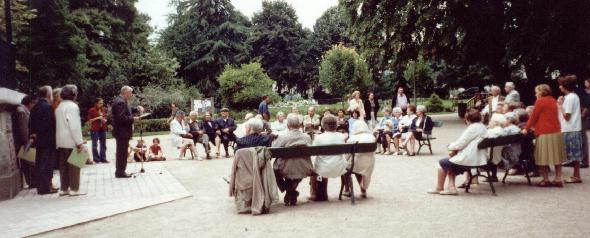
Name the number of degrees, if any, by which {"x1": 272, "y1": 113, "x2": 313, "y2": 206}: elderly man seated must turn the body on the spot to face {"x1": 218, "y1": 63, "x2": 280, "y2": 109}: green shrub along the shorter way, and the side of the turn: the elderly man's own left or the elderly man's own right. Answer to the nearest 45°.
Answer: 0° — they already face it

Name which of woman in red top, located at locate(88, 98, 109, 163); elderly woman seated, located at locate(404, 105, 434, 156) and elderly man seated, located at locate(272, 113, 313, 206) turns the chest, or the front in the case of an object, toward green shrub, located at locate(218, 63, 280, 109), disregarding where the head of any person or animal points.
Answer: elderly man seated, located at locate(272, 113, 313, 206)

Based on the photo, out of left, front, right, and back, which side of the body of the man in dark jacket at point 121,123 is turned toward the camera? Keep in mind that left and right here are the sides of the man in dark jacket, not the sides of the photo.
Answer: right

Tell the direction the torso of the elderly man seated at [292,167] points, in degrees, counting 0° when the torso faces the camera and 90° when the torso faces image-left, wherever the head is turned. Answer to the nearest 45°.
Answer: approximately 180°

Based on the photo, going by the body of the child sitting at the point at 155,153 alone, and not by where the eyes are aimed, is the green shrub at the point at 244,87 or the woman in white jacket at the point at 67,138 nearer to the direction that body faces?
the woman in white jacket

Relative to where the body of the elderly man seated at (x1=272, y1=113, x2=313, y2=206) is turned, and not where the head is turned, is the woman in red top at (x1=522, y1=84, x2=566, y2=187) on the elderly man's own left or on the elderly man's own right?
on the elderly man's own right

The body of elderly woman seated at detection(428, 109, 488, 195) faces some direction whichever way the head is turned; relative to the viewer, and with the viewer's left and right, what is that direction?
facing to the left of the viewer

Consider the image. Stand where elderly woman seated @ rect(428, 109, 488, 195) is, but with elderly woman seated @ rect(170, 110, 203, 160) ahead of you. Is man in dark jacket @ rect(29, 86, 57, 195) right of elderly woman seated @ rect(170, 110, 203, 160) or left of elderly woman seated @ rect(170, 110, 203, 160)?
left
